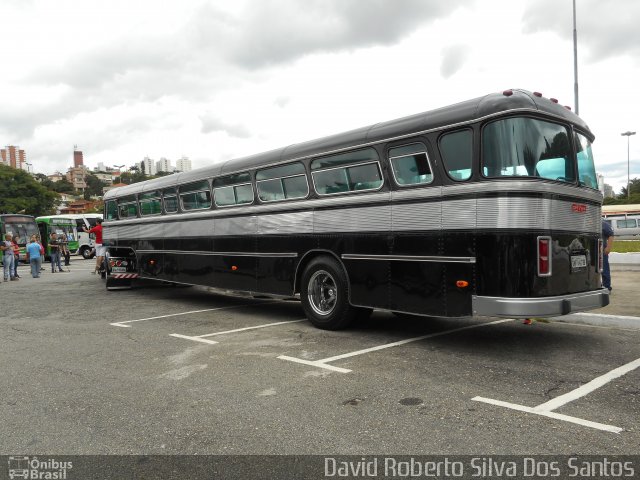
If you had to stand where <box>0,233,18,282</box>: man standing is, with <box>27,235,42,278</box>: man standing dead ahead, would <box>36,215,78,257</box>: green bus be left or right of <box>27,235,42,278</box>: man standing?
left

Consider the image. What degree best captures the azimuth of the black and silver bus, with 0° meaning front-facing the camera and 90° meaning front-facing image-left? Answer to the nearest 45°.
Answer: approximately 135°

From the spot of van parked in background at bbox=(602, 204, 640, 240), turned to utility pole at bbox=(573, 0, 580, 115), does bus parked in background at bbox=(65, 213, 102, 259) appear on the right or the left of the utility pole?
right

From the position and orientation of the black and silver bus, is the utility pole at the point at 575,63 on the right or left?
on its right
